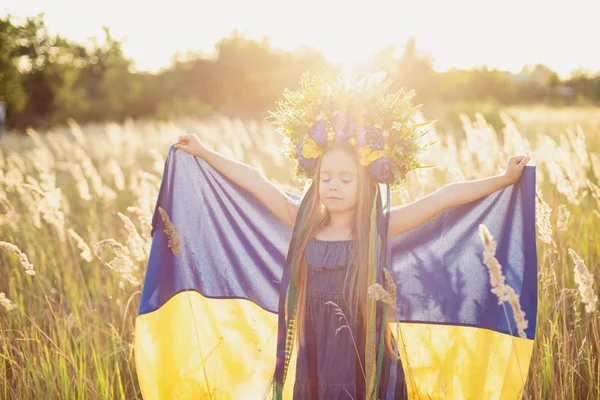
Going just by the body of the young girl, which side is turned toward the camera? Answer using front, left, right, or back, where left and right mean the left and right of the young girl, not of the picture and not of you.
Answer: front
